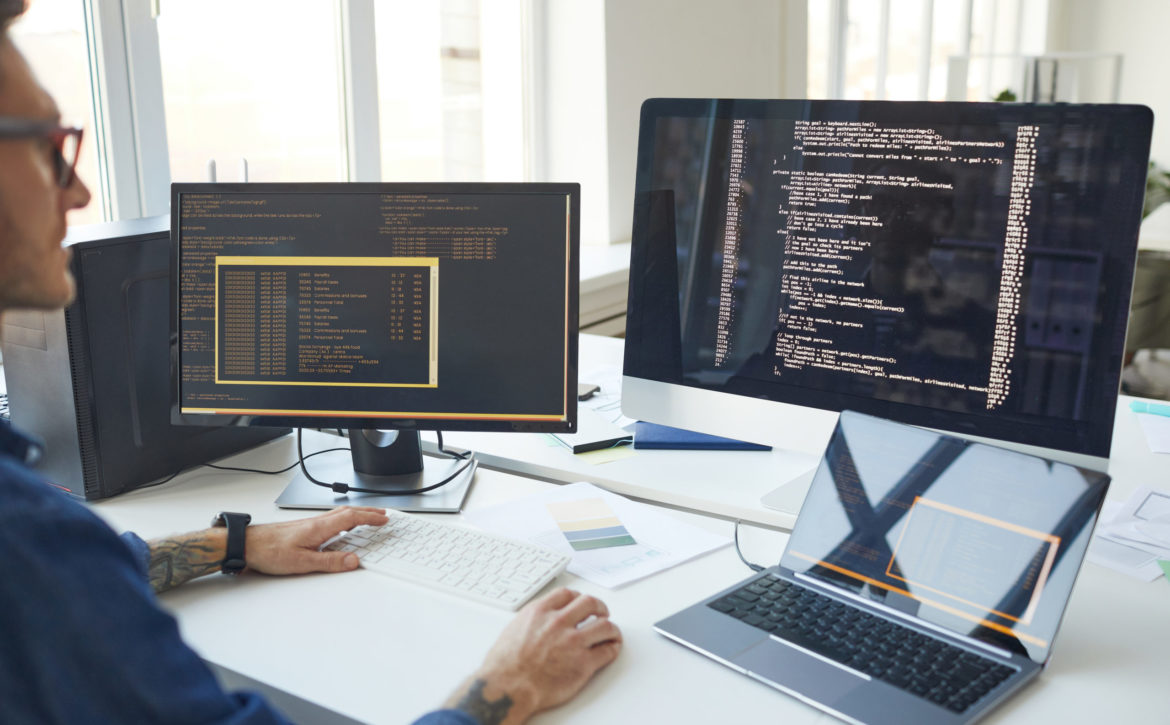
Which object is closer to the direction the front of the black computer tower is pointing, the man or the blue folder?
the man

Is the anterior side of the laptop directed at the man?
yes

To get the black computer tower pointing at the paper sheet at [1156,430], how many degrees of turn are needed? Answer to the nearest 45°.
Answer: approximately 135° to its left

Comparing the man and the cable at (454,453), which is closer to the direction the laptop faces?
the man

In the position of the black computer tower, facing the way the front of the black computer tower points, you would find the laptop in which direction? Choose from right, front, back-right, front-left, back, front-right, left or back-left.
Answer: left

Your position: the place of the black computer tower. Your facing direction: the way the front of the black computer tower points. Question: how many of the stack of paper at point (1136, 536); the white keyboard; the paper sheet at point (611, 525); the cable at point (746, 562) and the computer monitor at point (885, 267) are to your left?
5

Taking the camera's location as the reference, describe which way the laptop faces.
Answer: facing the viewer and to the left of the viewer

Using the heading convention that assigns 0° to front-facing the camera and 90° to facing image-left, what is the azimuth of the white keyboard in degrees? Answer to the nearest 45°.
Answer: approximately 45°

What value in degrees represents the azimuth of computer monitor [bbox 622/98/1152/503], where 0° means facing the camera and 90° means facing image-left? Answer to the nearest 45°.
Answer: approximately 45°

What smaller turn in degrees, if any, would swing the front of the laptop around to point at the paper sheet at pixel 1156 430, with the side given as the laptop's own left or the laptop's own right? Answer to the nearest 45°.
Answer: approximately 180°

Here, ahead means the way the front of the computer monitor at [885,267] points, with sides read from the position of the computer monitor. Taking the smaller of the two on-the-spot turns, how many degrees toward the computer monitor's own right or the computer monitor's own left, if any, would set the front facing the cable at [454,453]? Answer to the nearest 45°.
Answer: approximately 45° to the computer monitor's own right

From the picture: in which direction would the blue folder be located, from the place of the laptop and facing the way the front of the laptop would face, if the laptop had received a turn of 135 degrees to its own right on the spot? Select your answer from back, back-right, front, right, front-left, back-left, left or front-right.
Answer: front-left

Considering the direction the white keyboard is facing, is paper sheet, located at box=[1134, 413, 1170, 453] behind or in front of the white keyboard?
behind
